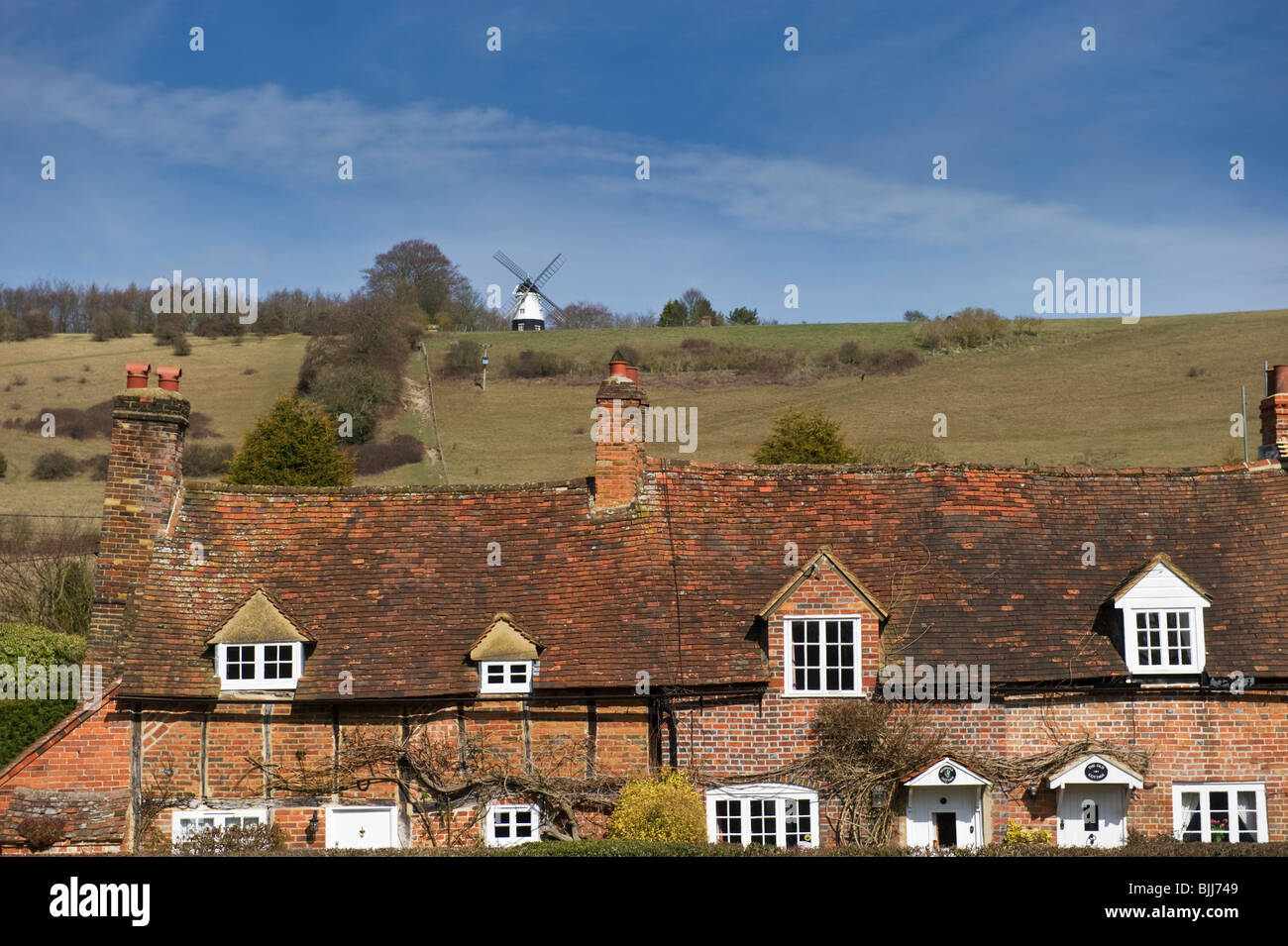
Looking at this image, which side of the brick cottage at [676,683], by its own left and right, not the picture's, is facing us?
front

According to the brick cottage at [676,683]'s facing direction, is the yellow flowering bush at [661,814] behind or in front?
in front

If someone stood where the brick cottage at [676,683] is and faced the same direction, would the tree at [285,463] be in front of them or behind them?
behind

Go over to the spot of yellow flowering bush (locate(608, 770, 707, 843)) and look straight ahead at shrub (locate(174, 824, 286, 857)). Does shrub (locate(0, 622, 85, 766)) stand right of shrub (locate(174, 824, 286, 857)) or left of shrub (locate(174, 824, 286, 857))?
right

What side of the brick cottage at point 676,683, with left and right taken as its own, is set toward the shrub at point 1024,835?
left
